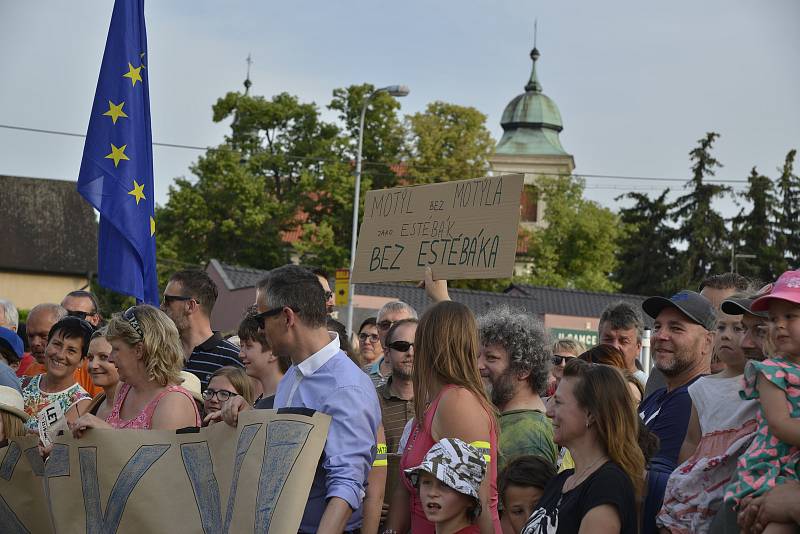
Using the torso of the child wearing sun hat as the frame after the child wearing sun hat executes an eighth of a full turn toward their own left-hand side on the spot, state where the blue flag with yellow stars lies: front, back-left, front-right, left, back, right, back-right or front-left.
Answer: back-right

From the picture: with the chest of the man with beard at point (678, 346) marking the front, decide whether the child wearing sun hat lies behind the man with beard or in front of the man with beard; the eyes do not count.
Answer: in front

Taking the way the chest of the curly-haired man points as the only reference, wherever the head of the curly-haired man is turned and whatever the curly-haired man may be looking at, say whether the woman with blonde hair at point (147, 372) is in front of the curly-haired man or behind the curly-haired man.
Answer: in front

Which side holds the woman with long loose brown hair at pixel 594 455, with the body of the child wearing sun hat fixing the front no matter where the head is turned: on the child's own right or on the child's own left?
on the child's own left

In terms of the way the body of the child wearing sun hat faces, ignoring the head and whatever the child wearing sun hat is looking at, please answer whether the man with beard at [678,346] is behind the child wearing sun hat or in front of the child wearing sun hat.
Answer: behind

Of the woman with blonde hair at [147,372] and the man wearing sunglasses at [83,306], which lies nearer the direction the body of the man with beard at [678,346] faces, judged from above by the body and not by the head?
the woman with blonde hair

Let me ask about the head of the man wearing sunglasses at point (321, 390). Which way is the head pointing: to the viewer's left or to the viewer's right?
to the viewer's left

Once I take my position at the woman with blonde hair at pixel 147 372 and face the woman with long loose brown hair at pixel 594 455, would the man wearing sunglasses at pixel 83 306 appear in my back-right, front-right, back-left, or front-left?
back-left
